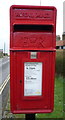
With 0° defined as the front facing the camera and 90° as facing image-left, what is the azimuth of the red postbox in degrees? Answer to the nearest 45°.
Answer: approximately 0°
